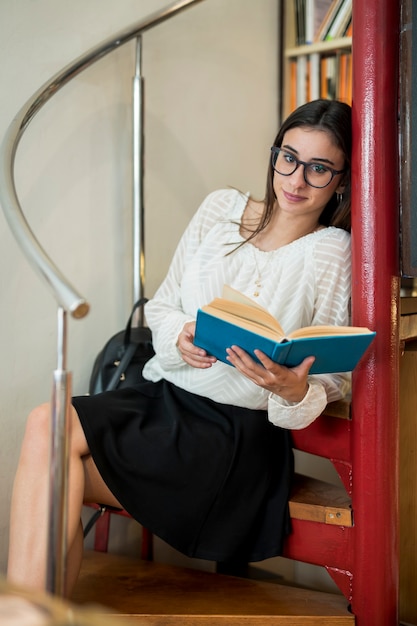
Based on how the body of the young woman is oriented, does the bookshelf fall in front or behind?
behind

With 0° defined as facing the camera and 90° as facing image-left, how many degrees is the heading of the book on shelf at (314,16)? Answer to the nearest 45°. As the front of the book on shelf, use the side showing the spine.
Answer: approximately 0°

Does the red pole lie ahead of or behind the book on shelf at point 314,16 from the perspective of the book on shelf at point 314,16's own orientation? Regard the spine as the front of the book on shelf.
ahead

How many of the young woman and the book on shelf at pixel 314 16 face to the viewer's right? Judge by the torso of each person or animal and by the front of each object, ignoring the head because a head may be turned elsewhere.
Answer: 0

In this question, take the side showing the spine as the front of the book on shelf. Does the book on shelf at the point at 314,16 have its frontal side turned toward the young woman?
yes

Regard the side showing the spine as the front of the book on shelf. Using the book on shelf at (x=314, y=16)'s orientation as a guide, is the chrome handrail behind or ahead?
ahead

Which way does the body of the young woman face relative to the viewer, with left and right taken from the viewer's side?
facing the viewer and to the left of the viewer
